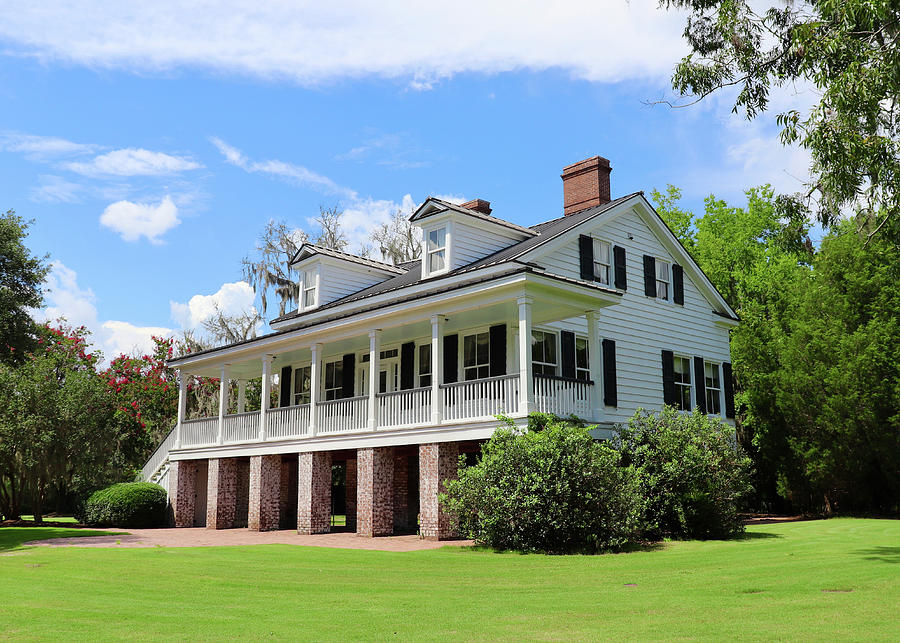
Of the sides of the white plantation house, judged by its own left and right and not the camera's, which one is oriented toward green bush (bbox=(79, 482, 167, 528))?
right

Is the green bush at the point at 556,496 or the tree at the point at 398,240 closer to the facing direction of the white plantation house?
the green bush

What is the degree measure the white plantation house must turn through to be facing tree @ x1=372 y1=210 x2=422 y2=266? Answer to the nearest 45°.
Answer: approximately 135° to its right

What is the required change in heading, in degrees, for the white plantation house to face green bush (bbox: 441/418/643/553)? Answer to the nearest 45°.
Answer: approximately 45° to its left

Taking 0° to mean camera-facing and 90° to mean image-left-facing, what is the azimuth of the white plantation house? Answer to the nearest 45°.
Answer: approximately 45°

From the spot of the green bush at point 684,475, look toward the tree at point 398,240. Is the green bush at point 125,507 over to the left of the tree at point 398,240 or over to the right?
left

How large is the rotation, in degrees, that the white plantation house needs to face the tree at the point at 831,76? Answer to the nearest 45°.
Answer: approximately 90° to its left
